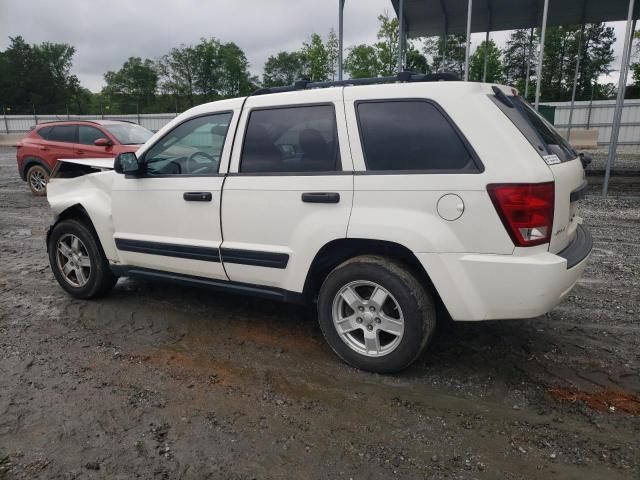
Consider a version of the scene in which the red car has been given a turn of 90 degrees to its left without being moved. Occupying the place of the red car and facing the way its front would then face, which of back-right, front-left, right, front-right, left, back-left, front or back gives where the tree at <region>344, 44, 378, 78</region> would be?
front

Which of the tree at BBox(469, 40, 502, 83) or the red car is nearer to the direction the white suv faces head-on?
the red car

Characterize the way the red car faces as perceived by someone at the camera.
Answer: facing the viewer and to the right of the viewer

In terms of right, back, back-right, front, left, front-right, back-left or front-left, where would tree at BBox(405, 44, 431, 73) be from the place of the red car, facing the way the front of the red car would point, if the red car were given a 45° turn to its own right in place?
back-left

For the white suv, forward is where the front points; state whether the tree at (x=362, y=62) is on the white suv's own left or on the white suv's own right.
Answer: on the white suv's own right

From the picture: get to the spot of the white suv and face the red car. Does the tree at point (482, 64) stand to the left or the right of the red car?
right

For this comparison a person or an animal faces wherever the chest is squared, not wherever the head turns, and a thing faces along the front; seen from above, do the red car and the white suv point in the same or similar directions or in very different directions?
very different directions

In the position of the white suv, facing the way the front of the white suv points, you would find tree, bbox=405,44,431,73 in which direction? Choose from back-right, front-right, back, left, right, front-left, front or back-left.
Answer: front-right

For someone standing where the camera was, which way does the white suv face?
facing away from the viewer and to the left of the viewer

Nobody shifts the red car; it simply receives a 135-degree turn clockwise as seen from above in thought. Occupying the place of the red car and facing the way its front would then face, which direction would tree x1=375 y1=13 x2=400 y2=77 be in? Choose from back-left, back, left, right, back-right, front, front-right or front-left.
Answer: back-right

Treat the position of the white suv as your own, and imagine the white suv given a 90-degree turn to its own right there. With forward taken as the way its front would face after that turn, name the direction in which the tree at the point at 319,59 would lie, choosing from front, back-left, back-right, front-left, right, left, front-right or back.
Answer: front-left

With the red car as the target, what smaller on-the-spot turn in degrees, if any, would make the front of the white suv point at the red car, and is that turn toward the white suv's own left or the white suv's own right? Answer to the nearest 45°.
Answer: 0° — it already faces it

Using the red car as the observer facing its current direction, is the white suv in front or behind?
in front

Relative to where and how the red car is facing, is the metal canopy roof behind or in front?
in front
